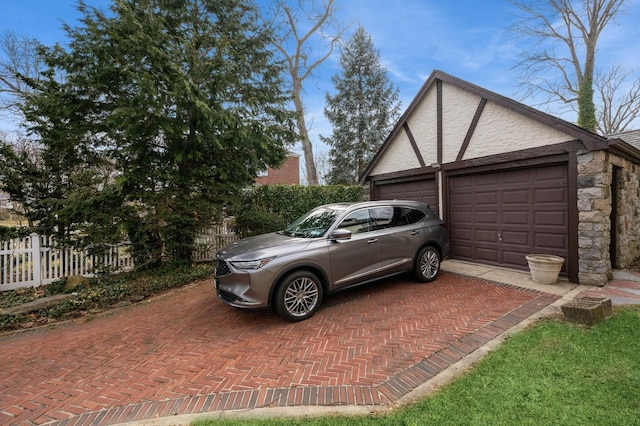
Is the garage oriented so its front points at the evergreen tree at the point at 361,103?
no

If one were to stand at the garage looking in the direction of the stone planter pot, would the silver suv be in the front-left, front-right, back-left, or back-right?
front-right

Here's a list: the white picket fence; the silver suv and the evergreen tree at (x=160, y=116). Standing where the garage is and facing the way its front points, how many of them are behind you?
0

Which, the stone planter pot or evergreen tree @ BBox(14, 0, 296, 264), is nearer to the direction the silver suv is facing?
the evergreen tree

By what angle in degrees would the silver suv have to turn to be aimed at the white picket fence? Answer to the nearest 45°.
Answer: approximately 45° to its right

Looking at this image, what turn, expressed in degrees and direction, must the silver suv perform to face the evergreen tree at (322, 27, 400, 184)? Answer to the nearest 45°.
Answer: approximately 135° to its right

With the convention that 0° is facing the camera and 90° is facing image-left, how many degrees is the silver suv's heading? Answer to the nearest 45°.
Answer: approximately 45°

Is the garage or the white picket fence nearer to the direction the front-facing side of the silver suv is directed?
the white picket fence

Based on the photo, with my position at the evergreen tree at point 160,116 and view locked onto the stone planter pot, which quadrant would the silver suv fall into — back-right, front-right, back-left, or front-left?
front-right

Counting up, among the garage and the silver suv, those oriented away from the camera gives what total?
0
